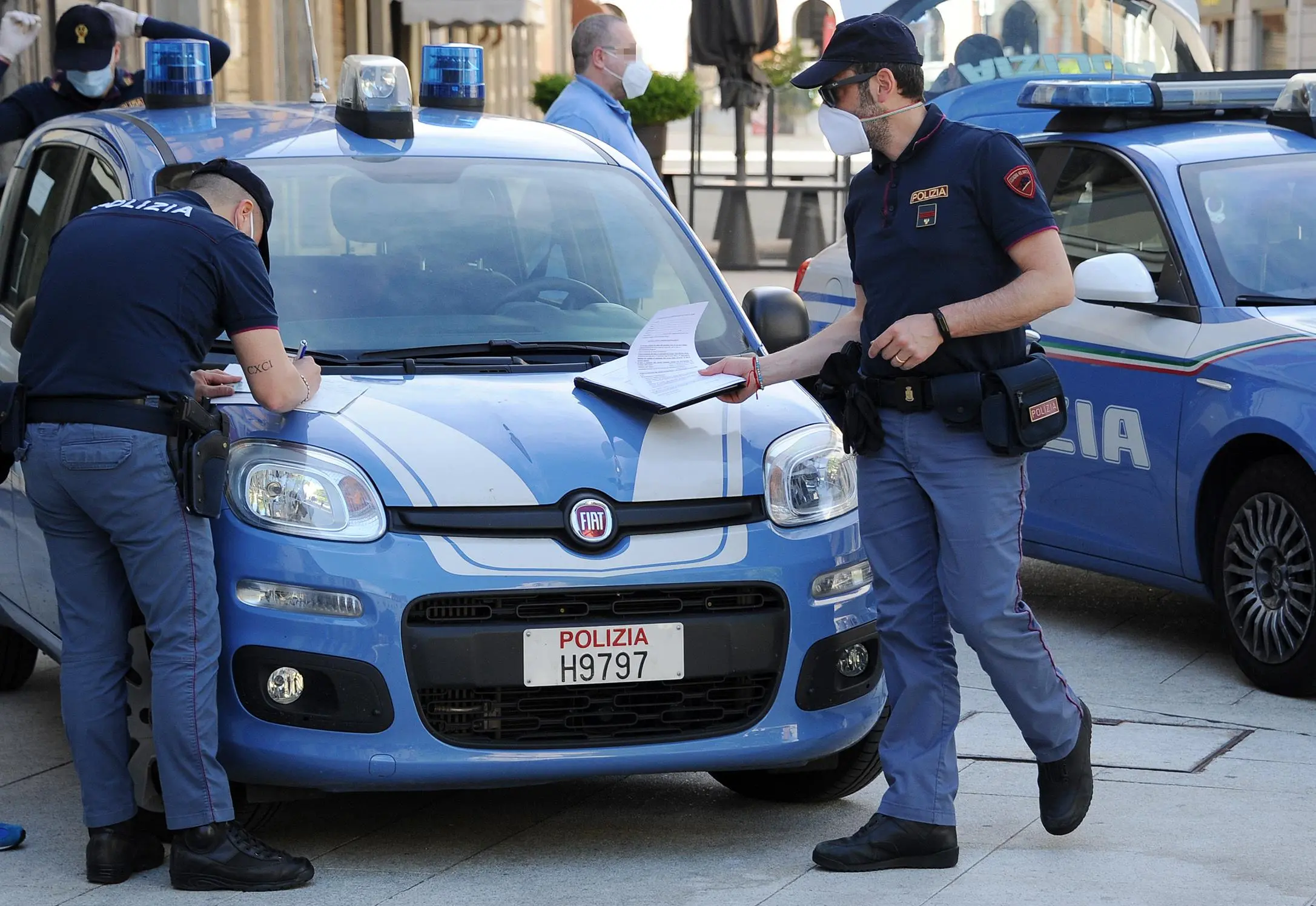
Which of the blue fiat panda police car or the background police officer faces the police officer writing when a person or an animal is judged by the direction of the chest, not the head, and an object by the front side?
the background police officer

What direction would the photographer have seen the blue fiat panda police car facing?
facing the viewer and to the right of the viewer

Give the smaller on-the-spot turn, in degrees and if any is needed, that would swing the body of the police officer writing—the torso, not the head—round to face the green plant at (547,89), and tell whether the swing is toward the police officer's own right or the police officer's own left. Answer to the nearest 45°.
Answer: approximately 45° to the police officer's own left

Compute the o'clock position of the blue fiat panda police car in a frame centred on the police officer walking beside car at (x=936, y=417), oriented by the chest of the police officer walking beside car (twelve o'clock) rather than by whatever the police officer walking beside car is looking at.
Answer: The blue fiat panda police car is roughly at 3 o'clock from the police officer walking beside car.

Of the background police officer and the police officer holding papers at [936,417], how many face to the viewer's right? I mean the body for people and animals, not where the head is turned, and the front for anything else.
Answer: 0

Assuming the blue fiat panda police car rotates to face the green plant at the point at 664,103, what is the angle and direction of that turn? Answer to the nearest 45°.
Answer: approximately 135° to its left

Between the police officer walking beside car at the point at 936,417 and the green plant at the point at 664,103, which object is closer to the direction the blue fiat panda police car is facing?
the police officer walking beside car

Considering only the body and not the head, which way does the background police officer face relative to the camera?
toward the camera

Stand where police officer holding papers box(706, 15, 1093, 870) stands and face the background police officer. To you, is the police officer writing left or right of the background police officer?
left

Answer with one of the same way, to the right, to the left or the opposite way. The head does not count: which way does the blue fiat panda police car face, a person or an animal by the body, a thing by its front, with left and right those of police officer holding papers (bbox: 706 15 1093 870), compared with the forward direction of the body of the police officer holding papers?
to the left

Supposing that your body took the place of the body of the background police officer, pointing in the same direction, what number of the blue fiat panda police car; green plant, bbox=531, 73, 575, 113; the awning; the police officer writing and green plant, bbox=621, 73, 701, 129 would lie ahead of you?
2

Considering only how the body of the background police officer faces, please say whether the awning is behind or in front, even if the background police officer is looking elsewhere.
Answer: behind

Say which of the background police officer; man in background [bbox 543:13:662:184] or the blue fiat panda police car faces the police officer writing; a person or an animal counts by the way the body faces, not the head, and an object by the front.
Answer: the background police officer

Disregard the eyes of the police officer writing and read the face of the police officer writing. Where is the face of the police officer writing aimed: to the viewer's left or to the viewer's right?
to the viewer's right

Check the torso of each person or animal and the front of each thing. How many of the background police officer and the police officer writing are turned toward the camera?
1

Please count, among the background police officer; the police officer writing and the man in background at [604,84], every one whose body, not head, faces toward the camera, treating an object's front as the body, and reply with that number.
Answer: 1

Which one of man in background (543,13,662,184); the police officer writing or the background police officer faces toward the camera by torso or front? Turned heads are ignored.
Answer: the background police officer
